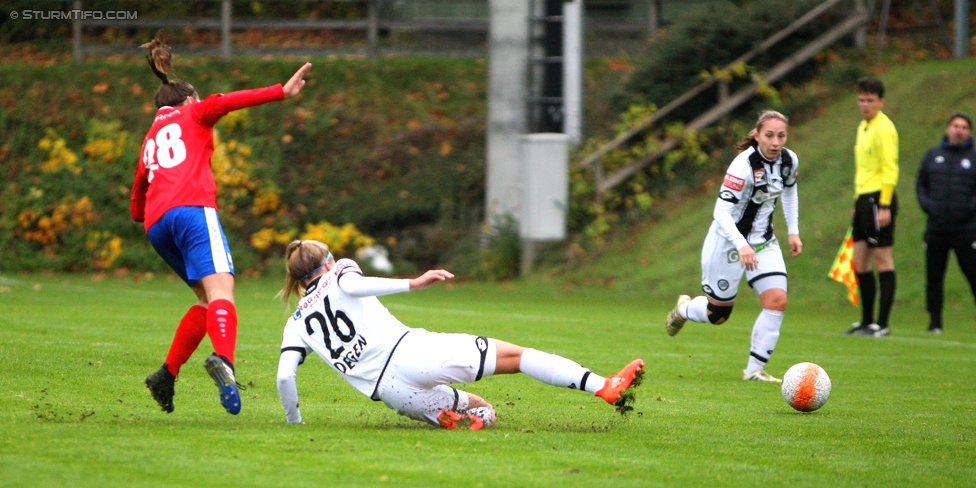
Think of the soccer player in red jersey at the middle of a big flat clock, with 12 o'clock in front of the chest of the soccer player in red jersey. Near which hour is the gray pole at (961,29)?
The gray pole is roughly at 12 o'clock from the soccer player in red jersey.

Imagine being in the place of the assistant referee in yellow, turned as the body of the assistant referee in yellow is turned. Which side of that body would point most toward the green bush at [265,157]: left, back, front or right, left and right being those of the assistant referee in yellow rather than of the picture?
right

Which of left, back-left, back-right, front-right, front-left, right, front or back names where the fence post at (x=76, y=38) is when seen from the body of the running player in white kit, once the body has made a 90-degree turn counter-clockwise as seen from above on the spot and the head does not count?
left

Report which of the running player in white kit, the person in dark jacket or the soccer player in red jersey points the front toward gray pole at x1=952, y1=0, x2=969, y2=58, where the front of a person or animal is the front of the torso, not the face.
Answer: the soccer player in red jersey

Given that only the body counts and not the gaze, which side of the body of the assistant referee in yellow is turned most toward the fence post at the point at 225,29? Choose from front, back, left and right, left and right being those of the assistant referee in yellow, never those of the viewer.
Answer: right

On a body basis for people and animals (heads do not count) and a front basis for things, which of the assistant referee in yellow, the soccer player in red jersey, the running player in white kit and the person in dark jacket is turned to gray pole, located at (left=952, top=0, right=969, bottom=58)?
the soccer player in red jersey

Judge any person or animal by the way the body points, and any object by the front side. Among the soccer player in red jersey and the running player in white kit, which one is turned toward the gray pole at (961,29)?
the soccer player in red jersey

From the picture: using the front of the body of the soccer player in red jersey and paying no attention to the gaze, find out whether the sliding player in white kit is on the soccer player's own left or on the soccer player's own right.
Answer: on the soccer player's own right

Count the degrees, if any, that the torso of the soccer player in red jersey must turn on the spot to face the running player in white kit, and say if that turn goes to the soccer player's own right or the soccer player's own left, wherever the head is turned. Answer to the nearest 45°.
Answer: approximately 45° to the soccer player's own right

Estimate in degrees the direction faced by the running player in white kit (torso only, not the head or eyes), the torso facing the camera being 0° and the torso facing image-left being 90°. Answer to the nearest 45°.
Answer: approximately 315°

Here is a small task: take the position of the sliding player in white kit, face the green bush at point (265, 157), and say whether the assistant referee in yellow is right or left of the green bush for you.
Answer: right

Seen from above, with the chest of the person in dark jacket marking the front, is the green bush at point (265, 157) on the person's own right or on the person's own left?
on the person's own right

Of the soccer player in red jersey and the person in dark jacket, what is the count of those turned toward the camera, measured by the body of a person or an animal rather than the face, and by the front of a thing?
1

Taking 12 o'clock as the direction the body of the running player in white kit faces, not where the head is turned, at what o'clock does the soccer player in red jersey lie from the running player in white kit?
The soccer player in red jersey is roughly at 3 o'clock from the running player in white kit.

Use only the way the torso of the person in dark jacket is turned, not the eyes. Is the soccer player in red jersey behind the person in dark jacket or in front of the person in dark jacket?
in front

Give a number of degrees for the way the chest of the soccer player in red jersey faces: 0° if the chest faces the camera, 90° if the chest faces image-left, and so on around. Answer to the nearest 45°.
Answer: approximately 225°

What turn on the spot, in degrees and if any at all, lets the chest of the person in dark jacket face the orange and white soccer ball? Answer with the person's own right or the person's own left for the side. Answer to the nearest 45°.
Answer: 0° — they already face it
